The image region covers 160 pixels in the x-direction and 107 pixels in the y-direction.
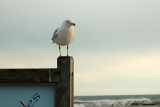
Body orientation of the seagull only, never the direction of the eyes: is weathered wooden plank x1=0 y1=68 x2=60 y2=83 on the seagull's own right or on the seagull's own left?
on the seagull's own right

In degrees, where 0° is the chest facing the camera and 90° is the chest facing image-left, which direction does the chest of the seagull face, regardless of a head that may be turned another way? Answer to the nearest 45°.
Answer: approximately 315°
